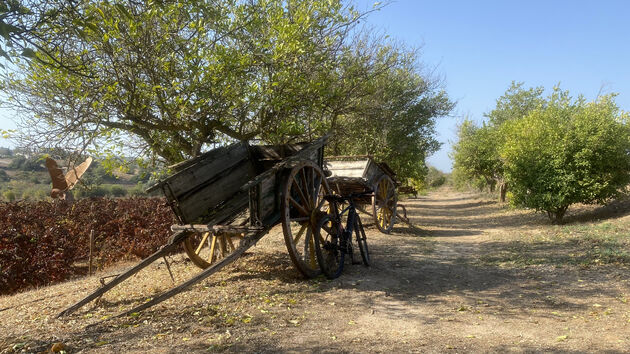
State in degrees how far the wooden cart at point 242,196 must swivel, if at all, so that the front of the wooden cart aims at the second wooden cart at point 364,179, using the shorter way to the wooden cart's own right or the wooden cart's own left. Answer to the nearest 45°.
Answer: approximately 180°

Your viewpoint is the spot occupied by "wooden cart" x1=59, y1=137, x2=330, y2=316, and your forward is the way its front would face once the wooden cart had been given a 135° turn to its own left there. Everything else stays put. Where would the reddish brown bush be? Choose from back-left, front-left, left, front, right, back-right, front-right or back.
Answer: back-left

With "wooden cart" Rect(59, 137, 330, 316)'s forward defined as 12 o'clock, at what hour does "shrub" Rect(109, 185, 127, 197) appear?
The shrub is roughly at 4 o'clock from the wooden cart.

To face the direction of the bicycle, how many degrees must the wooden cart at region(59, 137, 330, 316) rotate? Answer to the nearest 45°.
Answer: approximately 135° to its left

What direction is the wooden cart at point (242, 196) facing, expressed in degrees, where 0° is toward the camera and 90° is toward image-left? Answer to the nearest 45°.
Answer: approximately 45°
